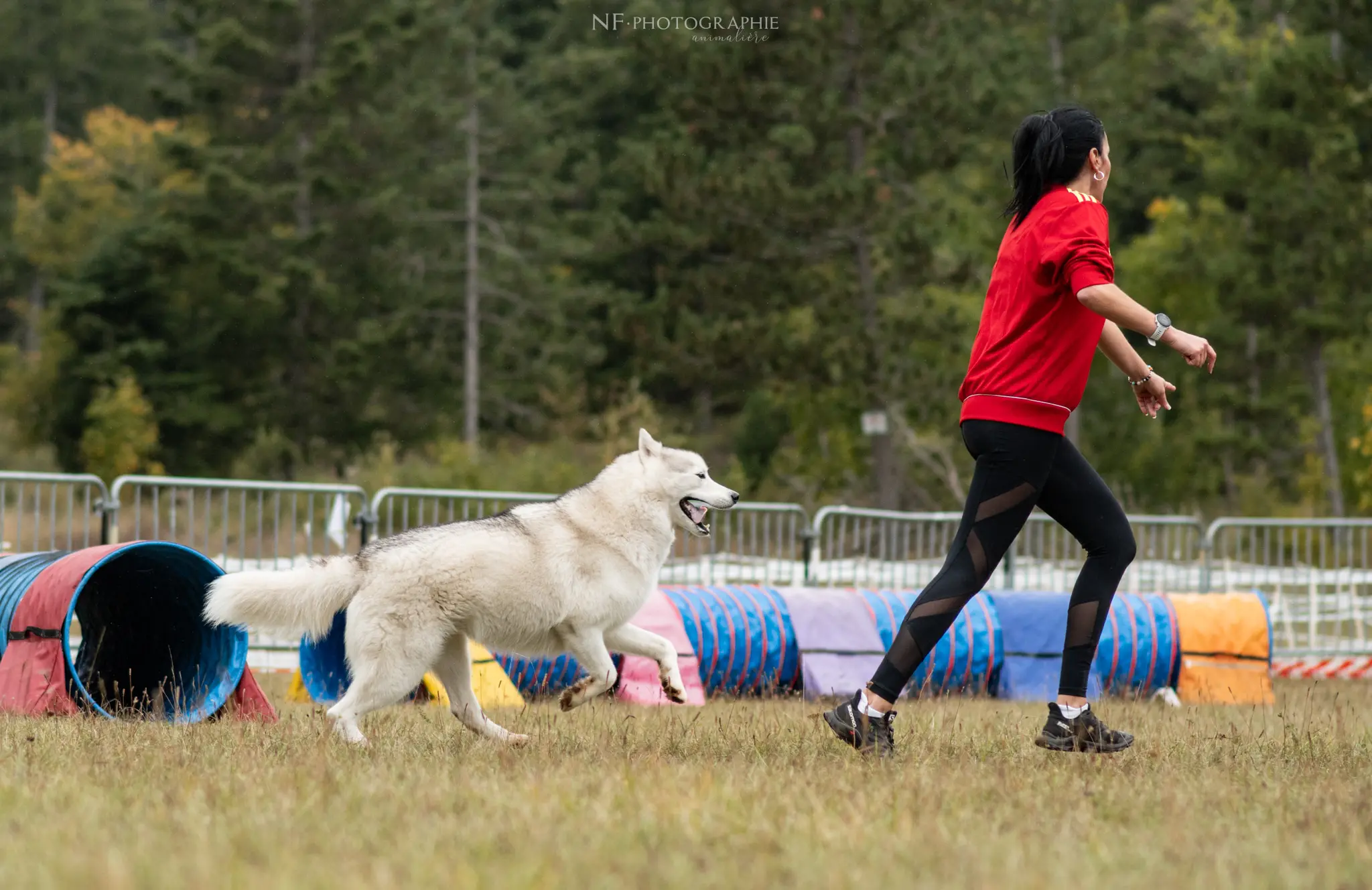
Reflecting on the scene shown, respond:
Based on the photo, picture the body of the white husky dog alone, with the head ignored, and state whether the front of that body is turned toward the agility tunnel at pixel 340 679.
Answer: no

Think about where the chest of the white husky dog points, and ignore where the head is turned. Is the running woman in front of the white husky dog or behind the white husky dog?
in front

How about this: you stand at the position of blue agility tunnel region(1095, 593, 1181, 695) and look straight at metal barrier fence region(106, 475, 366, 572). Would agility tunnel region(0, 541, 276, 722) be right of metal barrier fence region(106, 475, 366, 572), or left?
left

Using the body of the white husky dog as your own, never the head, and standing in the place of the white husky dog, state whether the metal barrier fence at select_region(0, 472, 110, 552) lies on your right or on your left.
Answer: on your left

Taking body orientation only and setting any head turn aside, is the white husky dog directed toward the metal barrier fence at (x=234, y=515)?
no

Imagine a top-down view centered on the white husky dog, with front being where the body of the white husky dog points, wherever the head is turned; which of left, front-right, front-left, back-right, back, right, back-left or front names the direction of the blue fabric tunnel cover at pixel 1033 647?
front-left

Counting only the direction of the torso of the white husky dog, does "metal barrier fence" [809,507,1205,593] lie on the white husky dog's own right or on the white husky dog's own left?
on the white husky dog's own left

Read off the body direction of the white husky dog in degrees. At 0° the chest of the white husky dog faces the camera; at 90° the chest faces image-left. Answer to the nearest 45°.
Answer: approximately 270°

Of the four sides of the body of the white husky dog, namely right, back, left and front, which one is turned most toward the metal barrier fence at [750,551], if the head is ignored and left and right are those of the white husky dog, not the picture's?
left

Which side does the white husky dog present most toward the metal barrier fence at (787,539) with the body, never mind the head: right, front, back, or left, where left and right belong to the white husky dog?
left

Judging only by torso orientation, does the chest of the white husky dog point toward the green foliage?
no

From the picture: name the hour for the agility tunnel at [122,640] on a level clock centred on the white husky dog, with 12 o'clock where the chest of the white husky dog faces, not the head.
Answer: The agility tunnel is roughly at 7 o'clock from the white husky dog.

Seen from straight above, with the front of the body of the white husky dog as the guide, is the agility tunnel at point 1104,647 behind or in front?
in front

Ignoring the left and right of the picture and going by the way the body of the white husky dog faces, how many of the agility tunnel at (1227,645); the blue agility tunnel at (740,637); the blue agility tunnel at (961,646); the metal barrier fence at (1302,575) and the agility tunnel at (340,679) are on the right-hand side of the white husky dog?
0

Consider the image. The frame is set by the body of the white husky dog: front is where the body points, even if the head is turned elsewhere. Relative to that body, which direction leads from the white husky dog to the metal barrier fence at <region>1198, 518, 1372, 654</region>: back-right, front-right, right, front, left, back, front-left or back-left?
front-left

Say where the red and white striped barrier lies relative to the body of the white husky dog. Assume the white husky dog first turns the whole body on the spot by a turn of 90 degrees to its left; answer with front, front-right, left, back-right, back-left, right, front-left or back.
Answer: front-right

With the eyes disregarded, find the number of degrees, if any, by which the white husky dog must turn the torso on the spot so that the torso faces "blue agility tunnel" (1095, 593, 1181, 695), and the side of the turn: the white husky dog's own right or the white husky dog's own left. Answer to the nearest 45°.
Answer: approximately 45° to the white husky dog's own left
